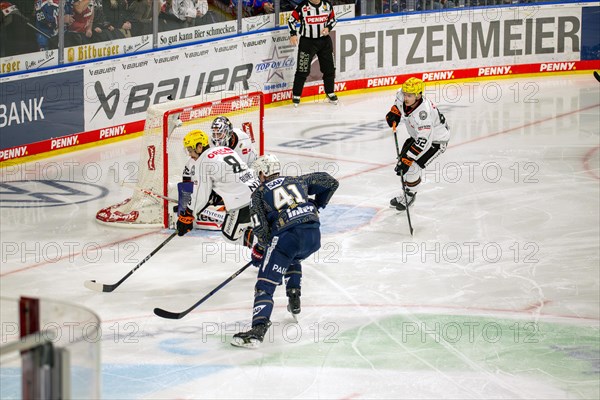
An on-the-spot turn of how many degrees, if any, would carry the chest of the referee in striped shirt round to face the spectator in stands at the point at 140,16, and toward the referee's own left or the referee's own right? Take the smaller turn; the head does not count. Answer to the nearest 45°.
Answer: approximately 45° to the referee's own right

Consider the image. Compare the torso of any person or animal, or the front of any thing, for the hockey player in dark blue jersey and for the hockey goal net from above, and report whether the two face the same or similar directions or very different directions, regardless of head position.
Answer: very different directions

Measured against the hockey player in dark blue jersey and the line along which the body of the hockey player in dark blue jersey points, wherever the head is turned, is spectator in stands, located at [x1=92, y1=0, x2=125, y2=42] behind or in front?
in front

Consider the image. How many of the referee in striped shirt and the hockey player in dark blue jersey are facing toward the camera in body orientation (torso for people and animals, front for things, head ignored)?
1

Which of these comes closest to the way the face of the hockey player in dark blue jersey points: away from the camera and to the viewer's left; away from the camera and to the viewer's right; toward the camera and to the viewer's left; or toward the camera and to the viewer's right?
away from the camera and to the viewer's left

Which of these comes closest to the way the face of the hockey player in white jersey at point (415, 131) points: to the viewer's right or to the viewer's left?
to the viewer's left

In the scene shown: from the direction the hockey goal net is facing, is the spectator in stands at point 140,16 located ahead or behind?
behind

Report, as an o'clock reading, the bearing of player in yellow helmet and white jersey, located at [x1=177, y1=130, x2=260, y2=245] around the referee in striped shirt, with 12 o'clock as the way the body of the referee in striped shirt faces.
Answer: The player in yellow helmet and white jersey is roughly at 12 o'clock from the referee in striped shirt.

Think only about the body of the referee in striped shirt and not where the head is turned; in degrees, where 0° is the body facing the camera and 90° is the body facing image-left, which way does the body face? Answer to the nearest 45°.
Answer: approximately 0°

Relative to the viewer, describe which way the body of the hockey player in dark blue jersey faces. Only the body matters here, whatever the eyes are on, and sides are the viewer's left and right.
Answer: facing away from the viewer and to the left of the viewer

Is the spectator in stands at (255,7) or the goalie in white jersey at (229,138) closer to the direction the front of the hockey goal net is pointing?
the goalie in white jersey

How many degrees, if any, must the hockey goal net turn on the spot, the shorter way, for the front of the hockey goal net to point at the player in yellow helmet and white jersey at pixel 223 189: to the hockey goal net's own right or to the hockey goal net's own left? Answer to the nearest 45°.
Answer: approximately 45° to the hockey goal net's own right

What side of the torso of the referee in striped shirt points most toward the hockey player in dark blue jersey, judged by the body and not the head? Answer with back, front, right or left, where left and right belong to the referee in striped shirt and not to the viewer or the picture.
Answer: front

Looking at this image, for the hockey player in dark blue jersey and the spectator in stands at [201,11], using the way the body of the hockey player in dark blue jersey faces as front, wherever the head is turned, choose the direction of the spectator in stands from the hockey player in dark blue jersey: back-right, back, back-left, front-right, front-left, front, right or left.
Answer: front-right

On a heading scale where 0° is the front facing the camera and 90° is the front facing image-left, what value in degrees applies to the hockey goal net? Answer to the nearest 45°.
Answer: approximately 315°

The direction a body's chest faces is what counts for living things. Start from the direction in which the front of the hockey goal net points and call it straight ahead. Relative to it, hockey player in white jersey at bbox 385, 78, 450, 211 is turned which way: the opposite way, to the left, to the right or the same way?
to the right
